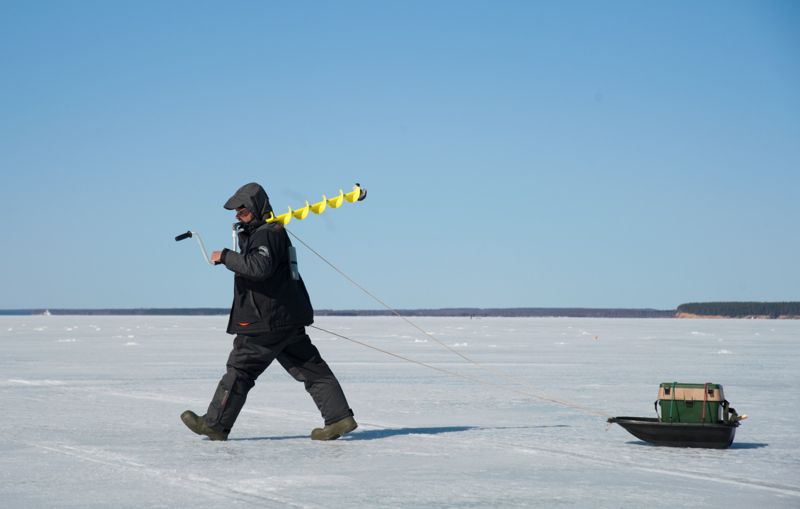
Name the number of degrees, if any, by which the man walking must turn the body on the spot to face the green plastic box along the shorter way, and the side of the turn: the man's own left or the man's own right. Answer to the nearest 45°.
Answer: approximately 180°

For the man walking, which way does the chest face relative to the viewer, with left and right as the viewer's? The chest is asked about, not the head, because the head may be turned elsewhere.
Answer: facing to the left of the viewer
